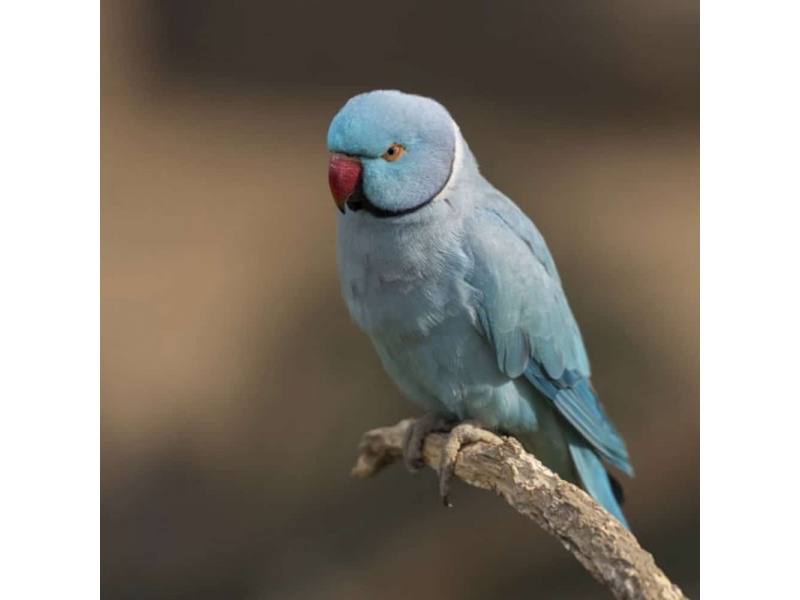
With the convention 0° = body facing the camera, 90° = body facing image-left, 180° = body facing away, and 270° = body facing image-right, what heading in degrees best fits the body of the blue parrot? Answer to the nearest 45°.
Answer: approximately 45°
